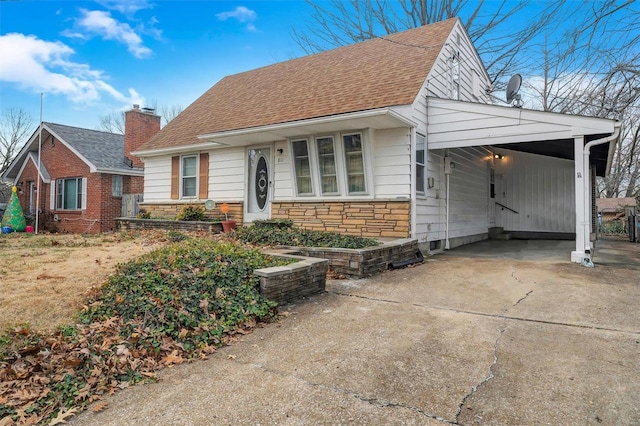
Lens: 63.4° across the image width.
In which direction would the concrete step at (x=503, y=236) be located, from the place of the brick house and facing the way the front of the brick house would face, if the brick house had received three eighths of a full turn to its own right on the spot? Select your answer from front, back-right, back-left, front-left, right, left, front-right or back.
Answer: back-right

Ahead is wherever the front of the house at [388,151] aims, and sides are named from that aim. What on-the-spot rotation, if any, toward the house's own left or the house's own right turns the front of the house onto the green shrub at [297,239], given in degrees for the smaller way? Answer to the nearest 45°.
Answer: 0° — it already faces it

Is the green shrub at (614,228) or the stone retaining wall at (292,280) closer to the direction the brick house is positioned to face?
the stone retaining wall

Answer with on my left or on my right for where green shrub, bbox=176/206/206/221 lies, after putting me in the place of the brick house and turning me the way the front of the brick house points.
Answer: on my left

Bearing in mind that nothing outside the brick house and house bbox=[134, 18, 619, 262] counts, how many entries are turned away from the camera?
0

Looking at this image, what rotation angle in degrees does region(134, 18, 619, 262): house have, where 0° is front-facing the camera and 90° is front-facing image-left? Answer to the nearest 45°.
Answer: approximately 45°

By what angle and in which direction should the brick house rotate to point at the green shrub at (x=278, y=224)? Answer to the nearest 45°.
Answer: approximately 45° to its left

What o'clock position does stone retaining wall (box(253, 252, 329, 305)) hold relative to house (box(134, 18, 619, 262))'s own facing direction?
The stone retaining wall is roughly at 11 o'clock from the house.

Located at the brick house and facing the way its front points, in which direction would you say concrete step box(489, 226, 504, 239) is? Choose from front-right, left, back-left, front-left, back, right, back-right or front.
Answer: left

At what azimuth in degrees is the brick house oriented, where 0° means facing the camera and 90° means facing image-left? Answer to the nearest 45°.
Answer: approximately 45°
